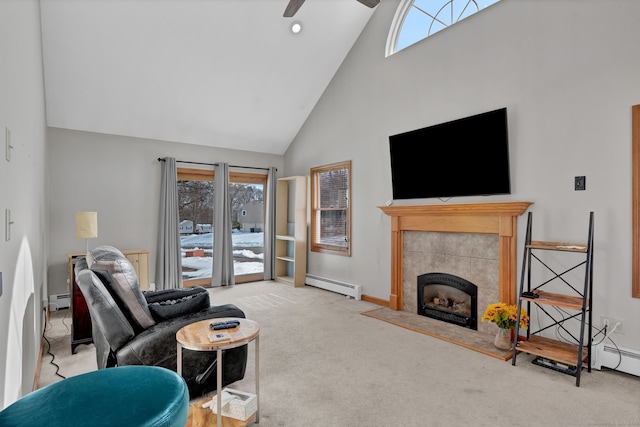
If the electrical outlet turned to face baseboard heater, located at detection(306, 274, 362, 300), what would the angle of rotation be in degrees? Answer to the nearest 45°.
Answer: approximately 90° to its right

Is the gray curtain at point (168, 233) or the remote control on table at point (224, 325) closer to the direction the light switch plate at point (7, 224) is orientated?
the remote control on table

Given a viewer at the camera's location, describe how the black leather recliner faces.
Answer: facing to the right of the viewer

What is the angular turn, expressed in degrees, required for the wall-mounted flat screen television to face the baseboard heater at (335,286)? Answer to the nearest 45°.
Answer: approximately 90° to its right

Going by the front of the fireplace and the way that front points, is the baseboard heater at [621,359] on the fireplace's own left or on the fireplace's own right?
on the fireplace's own left

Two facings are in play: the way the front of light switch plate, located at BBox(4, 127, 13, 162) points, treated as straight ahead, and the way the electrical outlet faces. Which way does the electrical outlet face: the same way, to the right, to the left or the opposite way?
the opposite way

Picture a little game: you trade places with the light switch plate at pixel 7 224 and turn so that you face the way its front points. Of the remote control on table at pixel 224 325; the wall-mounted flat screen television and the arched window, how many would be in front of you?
3

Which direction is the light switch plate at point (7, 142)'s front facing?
to the viewer's right

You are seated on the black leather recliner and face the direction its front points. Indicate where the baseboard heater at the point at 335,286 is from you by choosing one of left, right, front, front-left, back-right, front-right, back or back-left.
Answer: front-left

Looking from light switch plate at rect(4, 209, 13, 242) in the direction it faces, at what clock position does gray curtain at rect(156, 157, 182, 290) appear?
The gray curtain is roughly at 10 o'clock from the light switch plate.

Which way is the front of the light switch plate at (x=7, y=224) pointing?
to the viewer's right

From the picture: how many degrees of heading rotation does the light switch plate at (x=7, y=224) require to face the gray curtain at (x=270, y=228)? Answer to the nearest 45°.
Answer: approximately 45° to its left

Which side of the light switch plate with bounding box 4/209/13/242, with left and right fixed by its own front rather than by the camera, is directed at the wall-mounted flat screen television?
front
